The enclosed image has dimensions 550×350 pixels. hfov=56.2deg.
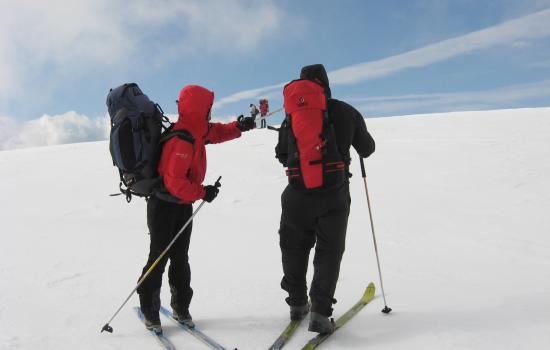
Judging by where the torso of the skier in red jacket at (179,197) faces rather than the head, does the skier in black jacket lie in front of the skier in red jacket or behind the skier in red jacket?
in front

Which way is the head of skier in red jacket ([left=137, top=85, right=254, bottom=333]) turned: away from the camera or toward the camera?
away from the camera

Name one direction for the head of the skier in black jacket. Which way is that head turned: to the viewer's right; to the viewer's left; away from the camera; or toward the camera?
away from the camera
